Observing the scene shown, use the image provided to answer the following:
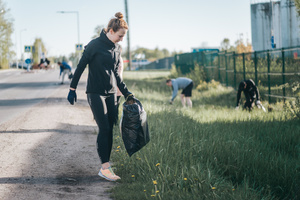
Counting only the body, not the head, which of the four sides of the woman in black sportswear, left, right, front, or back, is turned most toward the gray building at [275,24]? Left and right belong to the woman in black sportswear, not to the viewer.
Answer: left

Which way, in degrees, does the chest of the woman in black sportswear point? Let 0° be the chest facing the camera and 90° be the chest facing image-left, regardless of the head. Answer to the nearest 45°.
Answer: approximately 315°

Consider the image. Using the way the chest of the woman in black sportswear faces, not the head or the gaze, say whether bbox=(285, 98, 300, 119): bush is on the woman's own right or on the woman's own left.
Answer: on the woman's own left

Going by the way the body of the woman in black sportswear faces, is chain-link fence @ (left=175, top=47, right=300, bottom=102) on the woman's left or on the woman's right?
on the woman's left

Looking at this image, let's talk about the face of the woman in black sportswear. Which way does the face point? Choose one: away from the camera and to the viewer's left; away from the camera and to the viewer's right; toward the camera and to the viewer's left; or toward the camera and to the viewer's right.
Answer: toward the camera and to the viewer's right
